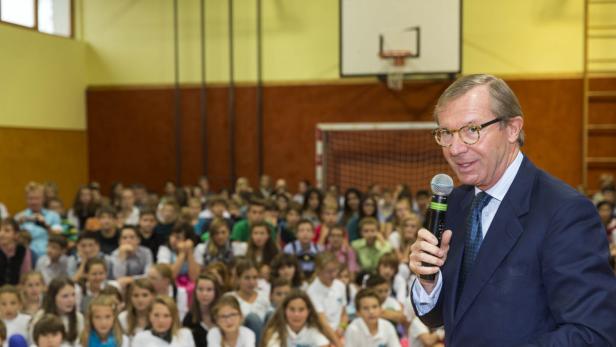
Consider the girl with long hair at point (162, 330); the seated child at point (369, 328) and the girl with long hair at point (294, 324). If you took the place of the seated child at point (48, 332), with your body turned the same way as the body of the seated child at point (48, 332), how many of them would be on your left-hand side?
3

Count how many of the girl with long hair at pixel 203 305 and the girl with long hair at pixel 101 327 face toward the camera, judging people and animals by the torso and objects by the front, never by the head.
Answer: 2

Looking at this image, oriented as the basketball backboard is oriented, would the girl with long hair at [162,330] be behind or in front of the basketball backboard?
in front

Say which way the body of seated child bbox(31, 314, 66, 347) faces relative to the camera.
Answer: toward the camera

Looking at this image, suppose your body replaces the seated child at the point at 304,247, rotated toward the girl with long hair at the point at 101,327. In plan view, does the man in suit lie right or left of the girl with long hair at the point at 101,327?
left

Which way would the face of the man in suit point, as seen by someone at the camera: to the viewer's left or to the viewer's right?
to the viewer's left

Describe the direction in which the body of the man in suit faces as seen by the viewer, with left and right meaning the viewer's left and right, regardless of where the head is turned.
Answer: facing the viewer and to the left of the viewer

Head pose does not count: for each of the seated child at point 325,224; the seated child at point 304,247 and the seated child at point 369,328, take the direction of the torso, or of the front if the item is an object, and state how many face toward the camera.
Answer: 3

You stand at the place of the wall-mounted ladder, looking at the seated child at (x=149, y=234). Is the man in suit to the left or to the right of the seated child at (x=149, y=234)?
left

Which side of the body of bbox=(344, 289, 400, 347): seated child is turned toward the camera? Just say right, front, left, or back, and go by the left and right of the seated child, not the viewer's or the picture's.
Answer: front

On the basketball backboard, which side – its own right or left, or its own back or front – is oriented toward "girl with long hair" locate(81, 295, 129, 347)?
front

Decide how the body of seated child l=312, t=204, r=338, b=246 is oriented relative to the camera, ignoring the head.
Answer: toward the camera
